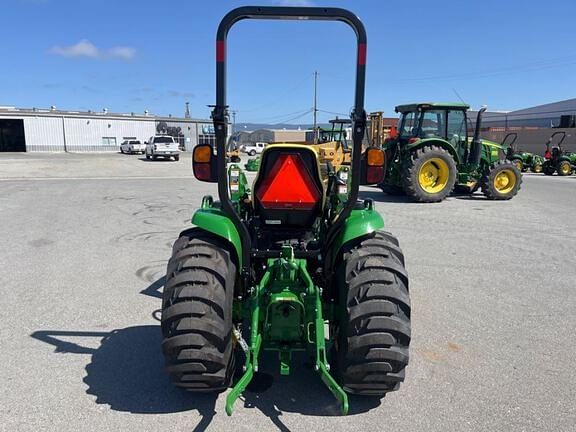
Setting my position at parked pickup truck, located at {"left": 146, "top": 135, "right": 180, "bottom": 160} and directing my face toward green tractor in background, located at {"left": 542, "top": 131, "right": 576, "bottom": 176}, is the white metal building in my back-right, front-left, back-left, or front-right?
back-left

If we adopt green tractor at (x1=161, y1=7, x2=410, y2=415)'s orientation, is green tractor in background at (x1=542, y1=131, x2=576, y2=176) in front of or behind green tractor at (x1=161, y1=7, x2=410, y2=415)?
in front

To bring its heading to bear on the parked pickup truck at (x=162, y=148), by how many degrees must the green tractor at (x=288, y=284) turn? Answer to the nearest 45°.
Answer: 0° — it already faces it

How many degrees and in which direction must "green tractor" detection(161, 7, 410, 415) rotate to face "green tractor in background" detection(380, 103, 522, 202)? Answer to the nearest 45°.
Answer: approximately 45° to its right

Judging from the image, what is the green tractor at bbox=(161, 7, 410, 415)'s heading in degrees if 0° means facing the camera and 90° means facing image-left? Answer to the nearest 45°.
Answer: approximately 180°

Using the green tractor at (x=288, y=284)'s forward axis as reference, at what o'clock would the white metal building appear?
The white metal building is roughly at 11 o'clock from the green tractor.

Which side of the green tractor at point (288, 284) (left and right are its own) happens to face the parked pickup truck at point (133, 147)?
front
